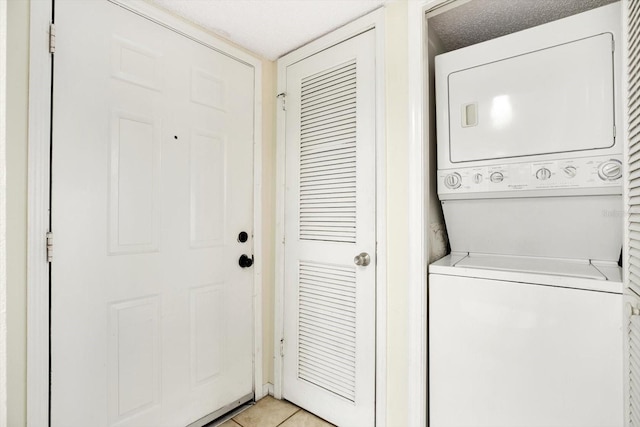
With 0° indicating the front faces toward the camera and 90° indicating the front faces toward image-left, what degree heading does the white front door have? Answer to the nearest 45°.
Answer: approximately 315°

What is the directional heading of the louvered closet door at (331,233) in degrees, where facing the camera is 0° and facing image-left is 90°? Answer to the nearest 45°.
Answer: approximately 45°

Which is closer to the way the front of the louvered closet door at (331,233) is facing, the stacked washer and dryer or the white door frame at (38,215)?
the white door frame

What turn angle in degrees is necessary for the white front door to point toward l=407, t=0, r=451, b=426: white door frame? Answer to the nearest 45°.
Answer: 0° — it already faces it

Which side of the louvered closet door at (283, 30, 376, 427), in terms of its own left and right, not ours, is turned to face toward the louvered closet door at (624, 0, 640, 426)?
left

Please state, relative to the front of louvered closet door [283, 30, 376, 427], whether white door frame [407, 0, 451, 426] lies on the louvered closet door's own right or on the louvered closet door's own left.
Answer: on the louvered closet door's own left

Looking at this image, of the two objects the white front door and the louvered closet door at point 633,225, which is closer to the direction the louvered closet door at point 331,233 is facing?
the white front door
